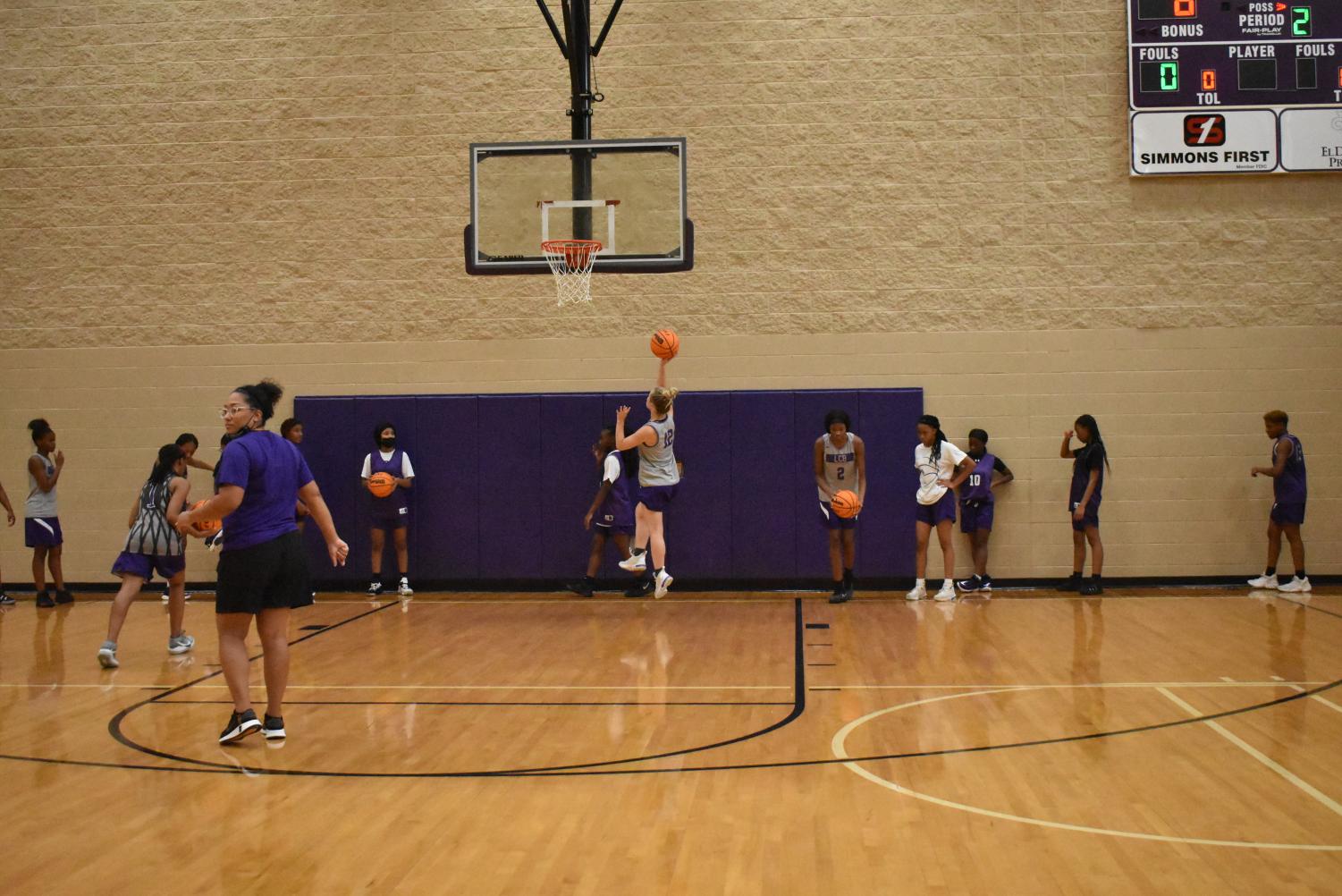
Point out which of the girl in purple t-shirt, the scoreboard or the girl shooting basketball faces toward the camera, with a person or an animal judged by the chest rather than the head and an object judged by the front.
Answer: the scoreboard

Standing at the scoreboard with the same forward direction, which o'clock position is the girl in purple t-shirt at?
The girl in purple t-shirt is roughly at 1 o'clock from the scoreboard.

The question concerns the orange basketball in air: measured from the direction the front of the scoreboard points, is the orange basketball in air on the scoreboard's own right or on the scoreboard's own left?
on the scoreboard's own right

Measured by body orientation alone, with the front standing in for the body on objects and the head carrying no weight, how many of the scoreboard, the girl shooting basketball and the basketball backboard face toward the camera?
2

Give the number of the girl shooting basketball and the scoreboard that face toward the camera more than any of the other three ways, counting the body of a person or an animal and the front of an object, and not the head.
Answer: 1

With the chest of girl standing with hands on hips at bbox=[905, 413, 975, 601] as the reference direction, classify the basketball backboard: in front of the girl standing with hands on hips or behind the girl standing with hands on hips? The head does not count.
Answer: in front

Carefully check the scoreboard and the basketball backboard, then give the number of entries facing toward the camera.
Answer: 2

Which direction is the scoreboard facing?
toward the camera

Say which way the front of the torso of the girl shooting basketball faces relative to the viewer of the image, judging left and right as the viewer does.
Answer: facing away from the viewer and to the left of the viewer

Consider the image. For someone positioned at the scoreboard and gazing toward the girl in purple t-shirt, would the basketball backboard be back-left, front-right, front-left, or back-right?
front-right

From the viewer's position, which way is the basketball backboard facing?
facing the viewer

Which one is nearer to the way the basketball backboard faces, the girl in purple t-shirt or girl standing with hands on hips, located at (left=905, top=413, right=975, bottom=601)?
the girl in purple t-shirt
